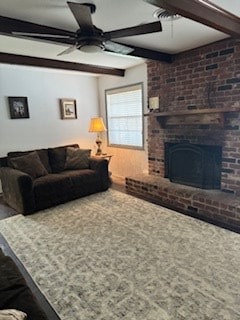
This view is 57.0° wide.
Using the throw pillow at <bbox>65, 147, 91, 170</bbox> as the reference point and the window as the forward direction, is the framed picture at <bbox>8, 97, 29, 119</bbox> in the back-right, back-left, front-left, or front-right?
back-left

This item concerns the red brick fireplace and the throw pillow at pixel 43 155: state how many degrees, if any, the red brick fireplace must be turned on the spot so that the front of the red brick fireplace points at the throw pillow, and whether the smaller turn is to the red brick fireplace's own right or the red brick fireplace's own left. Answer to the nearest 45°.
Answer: approximately 45° to the red brick fireplace's own right

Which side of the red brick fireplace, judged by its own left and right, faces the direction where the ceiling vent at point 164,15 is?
front

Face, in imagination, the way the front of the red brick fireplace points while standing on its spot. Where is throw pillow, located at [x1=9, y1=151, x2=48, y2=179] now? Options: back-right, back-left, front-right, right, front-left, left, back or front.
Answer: front-right

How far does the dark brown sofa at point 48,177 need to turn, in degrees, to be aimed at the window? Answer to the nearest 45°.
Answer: approximately 90° to its left

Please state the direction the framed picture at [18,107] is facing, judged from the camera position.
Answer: facing the viewer

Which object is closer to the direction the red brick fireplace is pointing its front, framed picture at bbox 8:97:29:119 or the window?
the framed picture

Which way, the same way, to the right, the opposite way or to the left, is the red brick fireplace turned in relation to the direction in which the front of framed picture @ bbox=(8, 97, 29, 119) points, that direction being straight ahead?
to the right

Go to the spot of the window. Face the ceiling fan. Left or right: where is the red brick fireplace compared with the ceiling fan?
left

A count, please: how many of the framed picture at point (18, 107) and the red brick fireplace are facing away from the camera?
0

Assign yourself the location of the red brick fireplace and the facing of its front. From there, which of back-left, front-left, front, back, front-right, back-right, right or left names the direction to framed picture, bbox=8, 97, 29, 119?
front-right

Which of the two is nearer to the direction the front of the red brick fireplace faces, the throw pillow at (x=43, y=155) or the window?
the throw pillow

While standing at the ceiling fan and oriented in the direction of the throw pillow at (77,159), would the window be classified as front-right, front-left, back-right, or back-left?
front-right

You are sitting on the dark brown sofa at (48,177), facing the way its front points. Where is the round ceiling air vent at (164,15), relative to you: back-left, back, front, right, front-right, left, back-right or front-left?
front

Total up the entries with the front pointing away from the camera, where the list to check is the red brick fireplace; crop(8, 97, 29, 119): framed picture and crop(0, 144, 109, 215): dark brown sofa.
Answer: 0
